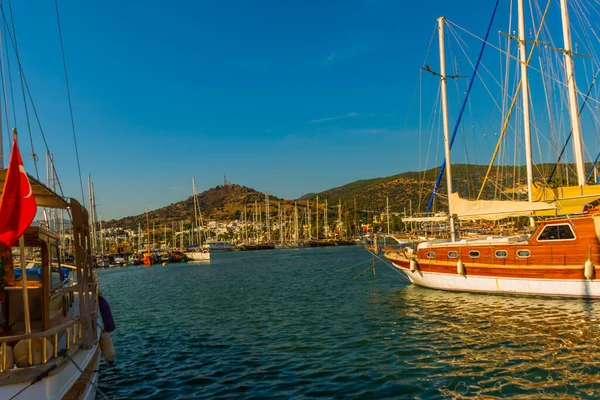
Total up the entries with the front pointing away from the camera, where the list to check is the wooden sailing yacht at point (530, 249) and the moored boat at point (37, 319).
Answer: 1

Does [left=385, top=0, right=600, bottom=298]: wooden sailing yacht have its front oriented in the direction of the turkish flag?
no

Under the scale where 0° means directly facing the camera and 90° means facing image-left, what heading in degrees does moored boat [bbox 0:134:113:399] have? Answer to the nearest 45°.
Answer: approximately 180°

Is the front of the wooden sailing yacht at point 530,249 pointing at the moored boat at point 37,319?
no

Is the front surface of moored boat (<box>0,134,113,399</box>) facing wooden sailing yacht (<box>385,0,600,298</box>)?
no

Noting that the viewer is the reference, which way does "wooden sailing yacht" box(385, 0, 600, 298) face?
facing to the left of the viewer
